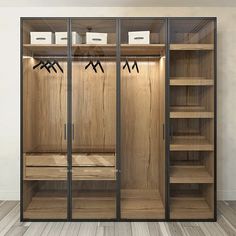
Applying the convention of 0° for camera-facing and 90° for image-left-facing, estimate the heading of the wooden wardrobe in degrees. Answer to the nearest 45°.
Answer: approximately 0°
